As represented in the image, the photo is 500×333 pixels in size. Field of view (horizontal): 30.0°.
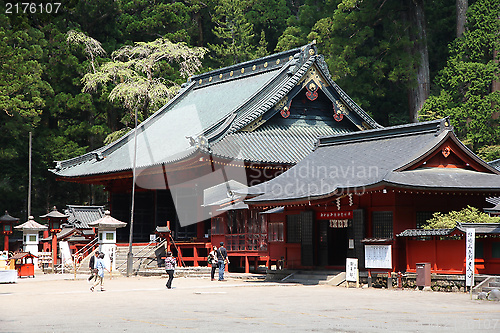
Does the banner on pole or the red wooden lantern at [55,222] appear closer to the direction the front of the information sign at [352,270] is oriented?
the banner on pole

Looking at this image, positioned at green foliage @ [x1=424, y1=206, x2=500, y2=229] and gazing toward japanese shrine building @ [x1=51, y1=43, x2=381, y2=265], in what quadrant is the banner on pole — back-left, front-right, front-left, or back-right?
back-left

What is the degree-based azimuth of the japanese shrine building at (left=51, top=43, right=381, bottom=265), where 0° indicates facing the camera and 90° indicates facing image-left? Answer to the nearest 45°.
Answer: approximately 45°

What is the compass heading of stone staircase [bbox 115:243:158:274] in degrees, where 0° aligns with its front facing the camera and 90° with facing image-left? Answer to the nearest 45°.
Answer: approximately 45°

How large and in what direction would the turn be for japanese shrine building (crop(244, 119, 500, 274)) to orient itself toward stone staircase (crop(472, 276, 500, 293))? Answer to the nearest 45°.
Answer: approximately 90° to its left

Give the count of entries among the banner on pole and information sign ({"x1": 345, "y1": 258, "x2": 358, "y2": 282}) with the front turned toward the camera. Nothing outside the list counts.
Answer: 2

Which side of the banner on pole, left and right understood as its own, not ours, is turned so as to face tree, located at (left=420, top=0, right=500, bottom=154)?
back

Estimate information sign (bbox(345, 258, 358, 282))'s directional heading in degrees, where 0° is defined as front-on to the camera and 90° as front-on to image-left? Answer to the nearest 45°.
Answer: approximately 0°

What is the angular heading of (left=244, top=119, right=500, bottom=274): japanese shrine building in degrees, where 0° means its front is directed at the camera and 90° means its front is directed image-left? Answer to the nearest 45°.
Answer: approximately 45°

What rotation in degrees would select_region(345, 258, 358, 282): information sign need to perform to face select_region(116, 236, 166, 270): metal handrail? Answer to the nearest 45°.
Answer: approximately 135° to its right

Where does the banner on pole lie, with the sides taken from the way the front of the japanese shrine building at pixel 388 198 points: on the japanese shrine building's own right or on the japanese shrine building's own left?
on the japanese shrine building's own left
